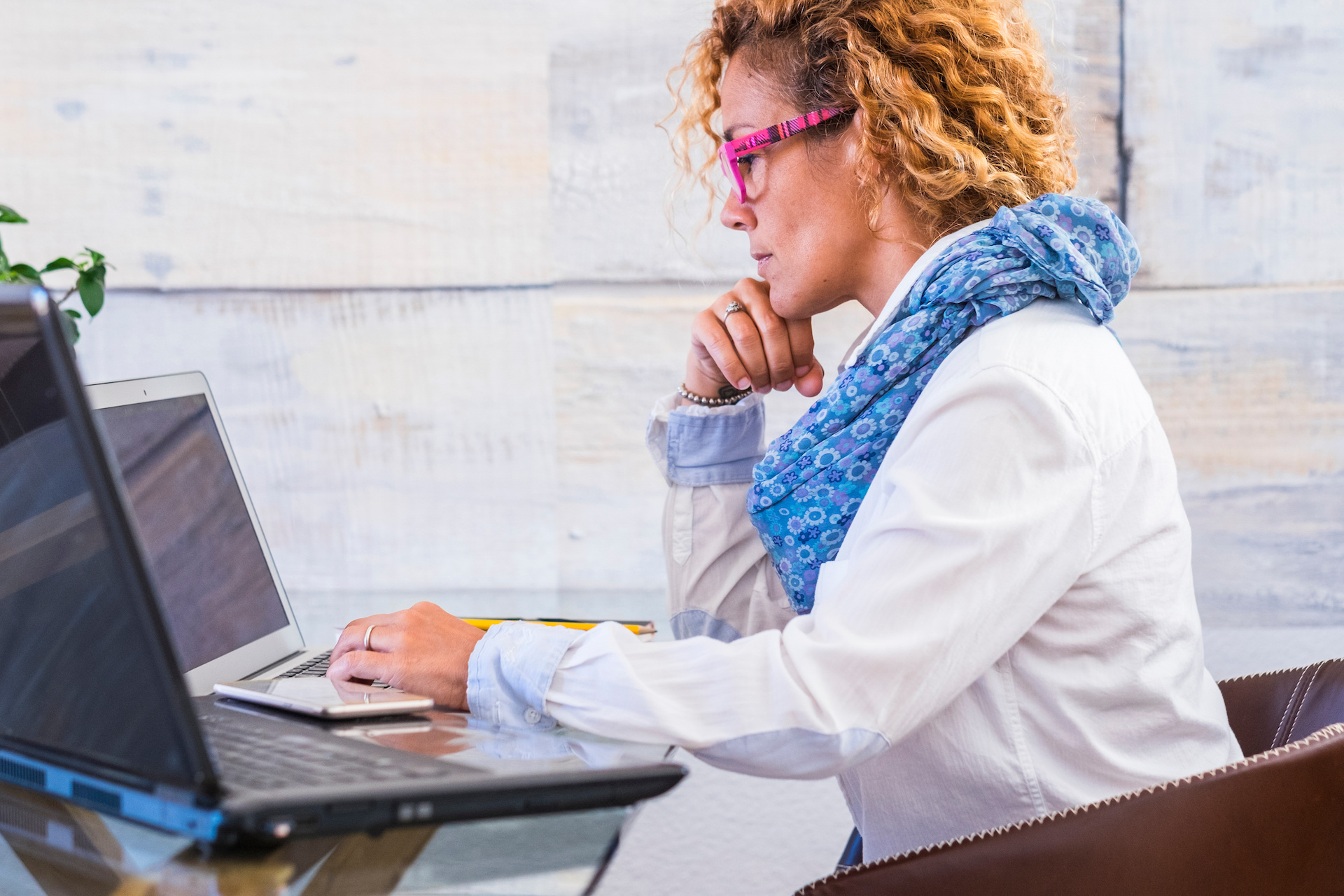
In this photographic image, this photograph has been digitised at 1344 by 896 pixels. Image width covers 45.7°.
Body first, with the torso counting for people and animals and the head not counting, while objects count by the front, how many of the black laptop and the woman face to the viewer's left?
1

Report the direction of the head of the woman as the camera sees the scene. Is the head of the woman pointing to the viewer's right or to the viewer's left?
to the viewer's left

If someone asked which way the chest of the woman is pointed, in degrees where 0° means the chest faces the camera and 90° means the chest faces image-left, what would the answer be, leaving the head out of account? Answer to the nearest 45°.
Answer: approximately 90°

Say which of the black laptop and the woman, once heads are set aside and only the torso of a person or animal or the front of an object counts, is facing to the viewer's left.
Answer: the woman
